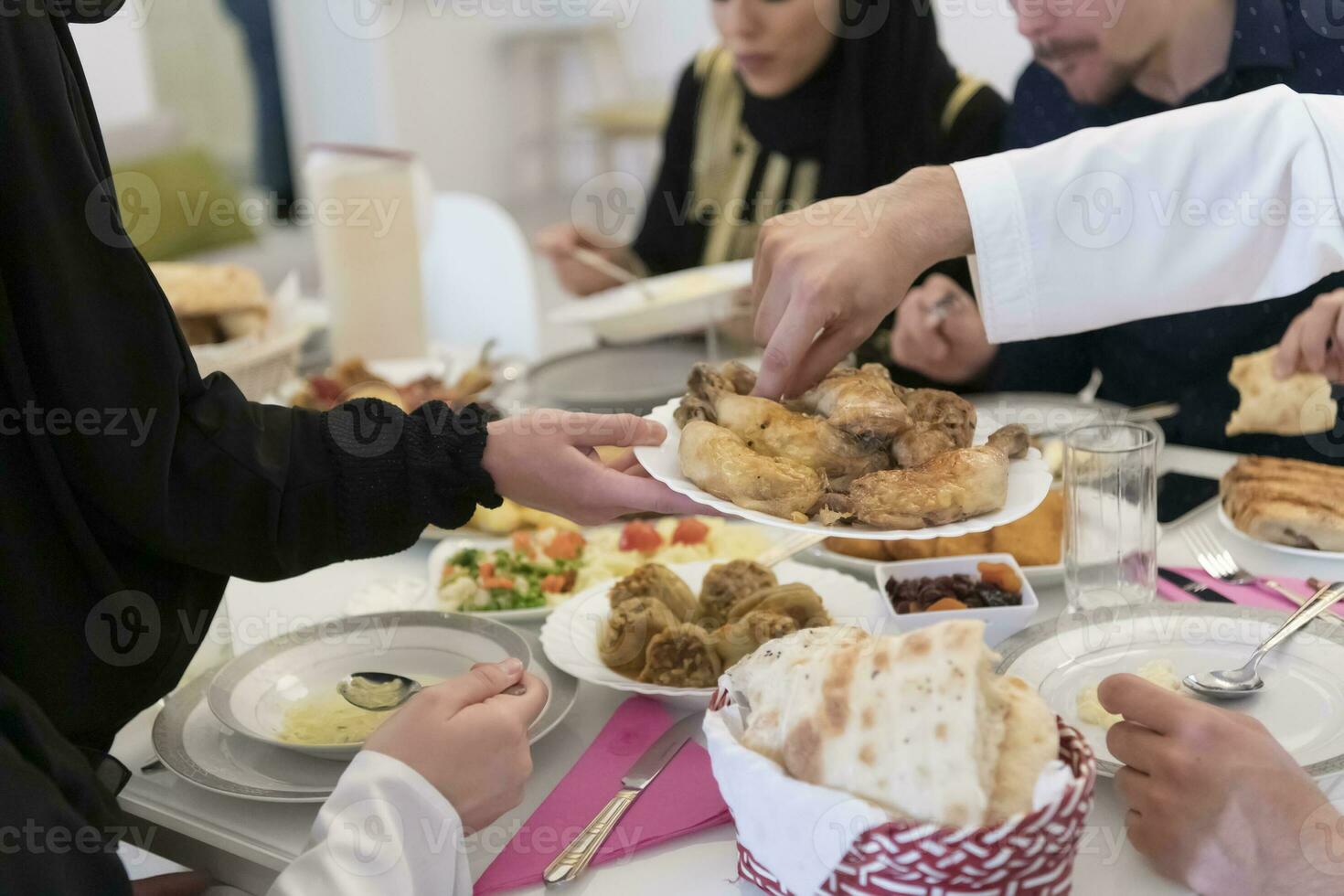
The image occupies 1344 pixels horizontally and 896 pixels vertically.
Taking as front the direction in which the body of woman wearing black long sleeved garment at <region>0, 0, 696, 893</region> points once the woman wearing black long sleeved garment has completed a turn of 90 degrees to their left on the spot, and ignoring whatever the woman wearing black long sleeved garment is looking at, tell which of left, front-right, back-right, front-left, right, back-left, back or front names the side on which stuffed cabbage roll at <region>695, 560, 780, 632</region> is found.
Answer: right

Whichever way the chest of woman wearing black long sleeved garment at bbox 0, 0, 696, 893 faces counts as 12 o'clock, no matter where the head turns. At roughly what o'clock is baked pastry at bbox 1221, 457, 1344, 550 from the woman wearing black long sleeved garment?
The baked pastry is roughly at 12 o'clock from the woman wearing black long sleeved garment.

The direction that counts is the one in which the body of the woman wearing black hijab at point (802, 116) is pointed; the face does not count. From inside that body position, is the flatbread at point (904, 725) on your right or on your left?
on your left

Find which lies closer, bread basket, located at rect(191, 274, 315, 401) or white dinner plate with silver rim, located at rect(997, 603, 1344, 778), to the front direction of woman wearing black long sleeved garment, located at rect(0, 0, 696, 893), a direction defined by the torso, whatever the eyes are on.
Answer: the white dinner plate with silver rim

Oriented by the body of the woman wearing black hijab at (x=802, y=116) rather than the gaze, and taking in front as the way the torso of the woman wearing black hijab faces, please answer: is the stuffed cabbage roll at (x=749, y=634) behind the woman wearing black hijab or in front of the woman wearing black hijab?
in front

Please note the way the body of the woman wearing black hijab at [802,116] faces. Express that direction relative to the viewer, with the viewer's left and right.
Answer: facing the viewer and to the left of the viewer

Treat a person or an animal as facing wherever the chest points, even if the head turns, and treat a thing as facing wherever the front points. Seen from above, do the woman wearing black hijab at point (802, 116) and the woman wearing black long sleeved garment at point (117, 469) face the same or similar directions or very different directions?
very different directions

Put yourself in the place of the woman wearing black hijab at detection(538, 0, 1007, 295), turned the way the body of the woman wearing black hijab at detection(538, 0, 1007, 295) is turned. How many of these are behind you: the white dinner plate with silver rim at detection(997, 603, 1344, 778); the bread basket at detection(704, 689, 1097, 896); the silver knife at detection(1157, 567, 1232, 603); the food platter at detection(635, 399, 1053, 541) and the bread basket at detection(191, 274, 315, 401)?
0

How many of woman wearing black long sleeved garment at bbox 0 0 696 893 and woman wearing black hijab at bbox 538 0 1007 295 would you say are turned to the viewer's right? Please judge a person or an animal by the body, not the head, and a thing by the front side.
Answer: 1

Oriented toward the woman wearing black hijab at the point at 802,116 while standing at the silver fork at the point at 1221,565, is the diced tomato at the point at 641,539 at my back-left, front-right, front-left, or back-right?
front-left

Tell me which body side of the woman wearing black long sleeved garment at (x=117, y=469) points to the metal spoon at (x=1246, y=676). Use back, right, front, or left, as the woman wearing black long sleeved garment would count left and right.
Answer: front

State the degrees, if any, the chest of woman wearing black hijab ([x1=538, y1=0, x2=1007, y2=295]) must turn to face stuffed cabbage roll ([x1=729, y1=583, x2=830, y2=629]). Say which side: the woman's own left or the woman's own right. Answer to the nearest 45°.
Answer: approximately 45° to the woman's own left

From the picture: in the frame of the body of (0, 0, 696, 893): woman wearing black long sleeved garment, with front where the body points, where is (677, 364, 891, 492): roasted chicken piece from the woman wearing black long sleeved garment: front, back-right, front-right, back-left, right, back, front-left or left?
front

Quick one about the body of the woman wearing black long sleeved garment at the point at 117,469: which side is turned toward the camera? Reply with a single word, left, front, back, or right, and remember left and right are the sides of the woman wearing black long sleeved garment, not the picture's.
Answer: right

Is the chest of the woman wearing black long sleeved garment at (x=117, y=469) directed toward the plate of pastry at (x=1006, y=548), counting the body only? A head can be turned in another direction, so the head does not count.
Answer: yes

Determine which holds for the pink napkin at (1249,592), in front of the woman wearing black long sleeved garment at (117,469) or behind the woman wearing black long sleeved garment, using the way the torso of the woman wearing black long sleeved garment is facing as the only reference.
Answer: in front
